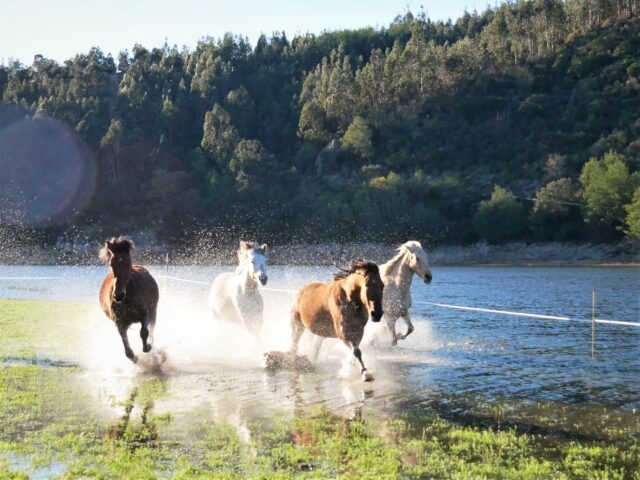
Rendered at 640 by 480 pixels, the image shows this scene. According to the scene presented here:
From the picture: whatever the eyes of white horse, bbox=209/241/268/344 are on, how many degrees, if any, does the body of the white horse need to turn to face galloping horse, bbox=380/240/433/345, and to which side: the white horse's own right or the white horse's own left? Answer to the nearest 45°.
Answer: approximately 45° to the white horse's own left

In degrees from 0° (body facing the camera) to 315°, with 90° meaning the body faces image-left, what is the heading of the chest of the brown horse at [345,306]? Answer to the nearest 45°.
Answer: approximately 315°

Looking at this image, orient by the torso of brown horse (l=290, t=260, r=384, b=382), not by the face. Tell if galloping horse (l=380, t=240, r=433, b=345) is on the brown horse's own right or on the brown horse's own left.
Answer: on the brown horse's own left

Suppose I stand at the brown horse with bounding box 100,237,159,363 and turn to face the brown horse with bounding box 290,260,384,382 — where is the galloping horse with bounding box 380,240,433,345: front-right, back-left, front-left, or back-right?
front-left

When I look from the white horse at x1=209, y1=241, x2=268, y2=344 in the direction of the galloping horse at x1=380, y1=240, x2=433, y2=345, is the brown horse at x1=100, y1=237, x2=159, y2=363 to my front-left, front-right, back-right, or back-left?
back-right

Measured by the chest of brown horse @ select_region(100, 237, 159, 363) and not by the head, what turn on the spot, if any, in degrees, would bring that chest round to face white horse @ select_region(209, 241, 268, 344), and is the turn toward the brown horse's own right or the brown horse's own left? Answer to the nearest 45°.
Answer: approximately 135° to the brown horse's own left

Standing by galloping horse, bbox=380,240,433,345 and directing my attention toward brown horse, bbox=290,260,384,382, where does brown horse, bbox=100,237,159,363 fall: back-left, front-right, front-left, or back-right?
front-right

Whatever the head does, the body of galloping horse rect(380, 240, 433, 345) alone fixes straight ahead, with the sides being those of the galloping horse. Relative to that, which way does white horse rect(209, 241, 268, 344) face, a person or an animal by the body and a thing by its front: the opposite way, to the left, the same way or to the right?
the same way

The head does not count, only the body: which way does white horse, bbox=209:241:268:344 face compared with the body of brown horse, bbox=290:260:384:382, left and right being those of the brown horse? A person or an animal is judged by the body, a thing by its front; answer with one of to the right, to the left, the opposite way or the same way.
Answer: the same way

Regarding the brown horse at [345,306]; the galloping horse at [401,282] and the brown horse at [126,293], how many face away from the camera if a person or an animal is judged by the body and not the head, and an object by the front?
0

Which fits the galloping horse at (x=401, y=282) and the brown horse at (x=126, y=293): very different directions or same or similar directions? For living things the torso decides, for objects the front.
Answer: same or similar directions

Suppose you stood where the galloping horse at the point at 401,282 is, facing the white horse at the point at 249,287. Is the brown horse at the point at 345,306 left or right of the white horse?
left

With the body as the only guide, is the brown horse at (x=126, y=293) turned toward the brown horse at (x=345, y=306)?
no

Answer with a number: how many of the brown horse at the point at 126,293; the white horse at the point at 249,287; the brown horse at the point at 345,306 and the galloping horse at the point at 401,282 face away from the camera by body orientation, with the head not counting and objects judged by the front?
0

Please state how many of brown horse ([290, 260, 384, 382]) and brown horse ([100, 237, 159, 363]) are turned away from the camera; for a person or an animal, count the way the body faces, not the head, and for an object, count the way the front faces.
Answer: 0

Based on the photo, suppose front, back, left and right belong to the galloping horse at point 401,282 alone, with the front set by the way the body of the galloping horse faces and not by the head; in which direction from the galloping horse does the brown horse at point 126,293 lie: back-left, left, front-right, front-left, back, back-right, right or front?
right

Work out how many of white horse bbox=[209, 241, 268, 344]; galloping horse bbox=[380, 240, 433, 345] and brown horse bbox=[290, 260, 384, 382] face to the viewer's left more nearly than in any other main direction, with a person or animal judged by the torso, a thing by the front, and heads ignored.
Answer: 0

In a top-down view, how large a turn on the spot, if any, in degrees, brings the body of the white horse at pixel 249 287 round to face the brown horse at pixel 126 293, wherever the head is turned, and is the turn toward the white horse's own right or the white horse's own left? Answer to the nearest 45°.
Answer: approximately 90° to the white horse's own right

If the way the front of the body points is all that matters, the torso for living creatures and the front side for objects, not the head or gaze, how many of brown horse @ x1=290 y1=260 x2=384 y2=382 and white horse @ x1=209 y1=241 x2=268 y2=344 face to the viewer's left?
0

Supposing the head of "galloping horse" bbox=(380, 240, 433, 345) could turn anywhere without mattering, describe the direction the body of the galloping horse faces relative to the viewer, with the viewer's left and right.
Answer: facing the viewer and to the right of the viewer

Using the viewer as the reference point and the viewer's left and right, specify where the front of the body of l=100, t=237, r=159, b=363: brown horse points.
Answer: facing the viewer
